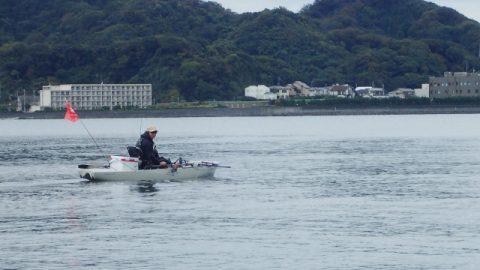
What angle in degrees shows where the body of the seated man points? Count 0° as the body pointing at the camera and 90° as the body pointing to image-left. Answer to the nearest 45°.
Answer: approximately 270°

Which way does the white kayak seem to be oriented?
to the viewer's right
